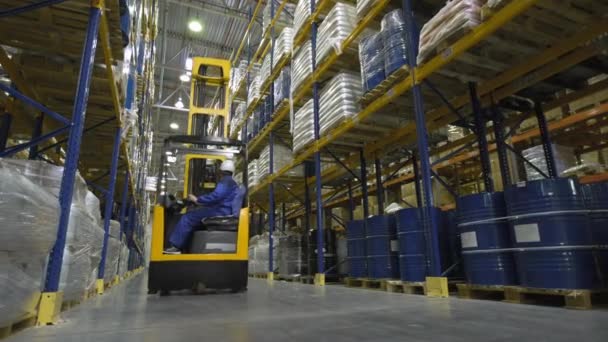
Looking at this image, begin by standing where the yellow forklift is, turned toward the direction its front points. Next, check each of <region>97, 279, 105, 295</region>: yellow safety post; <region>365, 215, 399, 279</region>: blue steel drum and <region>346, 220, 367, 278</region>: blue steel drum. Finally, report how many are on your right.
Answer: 2

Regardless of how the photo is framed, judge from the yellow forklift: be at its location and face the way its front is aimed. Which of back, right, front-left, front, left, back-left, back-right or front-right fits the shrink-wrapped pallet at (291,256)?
front-right

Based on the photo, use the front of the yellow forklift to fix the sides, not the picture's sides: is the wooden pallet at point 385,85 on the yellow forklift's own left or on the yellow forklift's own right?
on the yellow forklift's own right

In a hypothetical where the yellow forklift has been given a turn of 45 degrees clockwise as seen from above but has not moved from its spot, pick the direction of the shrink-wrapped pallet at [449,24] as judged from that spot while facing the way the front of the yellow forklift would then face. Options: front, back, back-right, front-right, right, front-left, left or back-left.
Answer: right

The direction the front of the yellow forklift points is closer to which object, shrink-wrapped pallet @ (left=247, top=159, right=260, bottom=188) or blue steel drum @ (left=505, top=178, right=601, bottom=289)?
the shrink-wrapped pallet

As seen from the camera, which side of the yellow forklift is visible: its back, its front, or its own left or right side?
back
